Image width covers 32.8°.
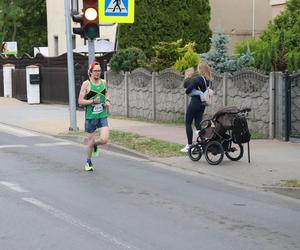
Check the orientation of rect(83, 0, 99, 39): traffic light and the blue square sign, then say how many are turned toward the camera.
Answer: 2

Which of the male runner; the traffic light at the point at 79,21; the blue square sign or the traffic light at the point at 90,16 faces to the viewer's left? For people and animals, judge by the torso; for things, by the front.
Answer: the traffic light at the point at 79,21

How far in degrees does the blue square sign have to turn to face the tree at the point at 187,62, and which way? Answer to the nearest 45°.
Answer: approximately 135° to its left

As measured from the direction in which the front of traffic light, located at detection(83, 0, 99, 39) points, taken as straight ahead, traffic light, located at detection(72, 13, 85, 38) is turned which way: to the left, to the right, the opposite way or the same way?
to the right

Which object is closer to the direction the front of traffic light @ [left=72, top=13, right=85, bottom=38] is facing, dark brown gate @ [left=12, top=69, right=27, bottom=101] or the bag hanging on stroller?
the dark brown gate

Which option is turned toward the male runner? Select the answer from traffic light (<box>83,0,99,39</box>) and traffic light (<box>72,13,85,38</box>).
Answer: traffic light (<box>83,0,99,39</box>)

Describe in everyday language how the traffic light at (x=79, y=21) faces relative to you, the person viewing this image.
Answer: facing to the left of the viewer

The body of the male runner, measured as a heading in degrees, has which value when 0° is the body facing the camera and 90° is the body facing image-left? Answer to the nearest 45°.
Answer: approximately 315°

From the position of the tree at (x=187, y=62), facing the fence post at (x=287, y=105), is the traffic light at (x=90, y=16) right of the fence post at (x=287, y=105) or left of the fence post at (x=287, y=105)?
right

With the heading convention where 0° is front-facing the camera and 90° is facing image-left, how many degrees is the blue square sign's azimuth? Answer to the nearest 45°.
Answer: approximately 0°

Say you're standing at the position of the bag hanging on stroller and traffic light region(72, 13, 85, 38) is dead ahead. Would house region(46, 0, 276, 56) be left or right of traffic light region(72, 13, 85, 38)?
right

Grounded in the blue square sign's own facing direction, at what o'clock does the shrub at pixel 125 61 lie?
The shrub is roughly at 6 o'clock from the blue square sign.

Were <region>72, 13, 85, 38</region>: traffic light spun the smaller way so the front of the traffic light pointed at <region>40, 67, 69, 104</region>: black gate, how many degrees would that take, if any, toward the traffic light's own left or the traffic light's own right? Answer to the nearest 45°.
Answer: approximately 90° to the traffic light's own right

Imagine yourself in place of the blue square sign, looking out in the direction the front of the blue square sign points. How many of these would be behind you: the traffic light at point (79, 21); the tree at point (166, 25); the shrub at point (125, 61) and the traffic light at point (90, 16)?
2
